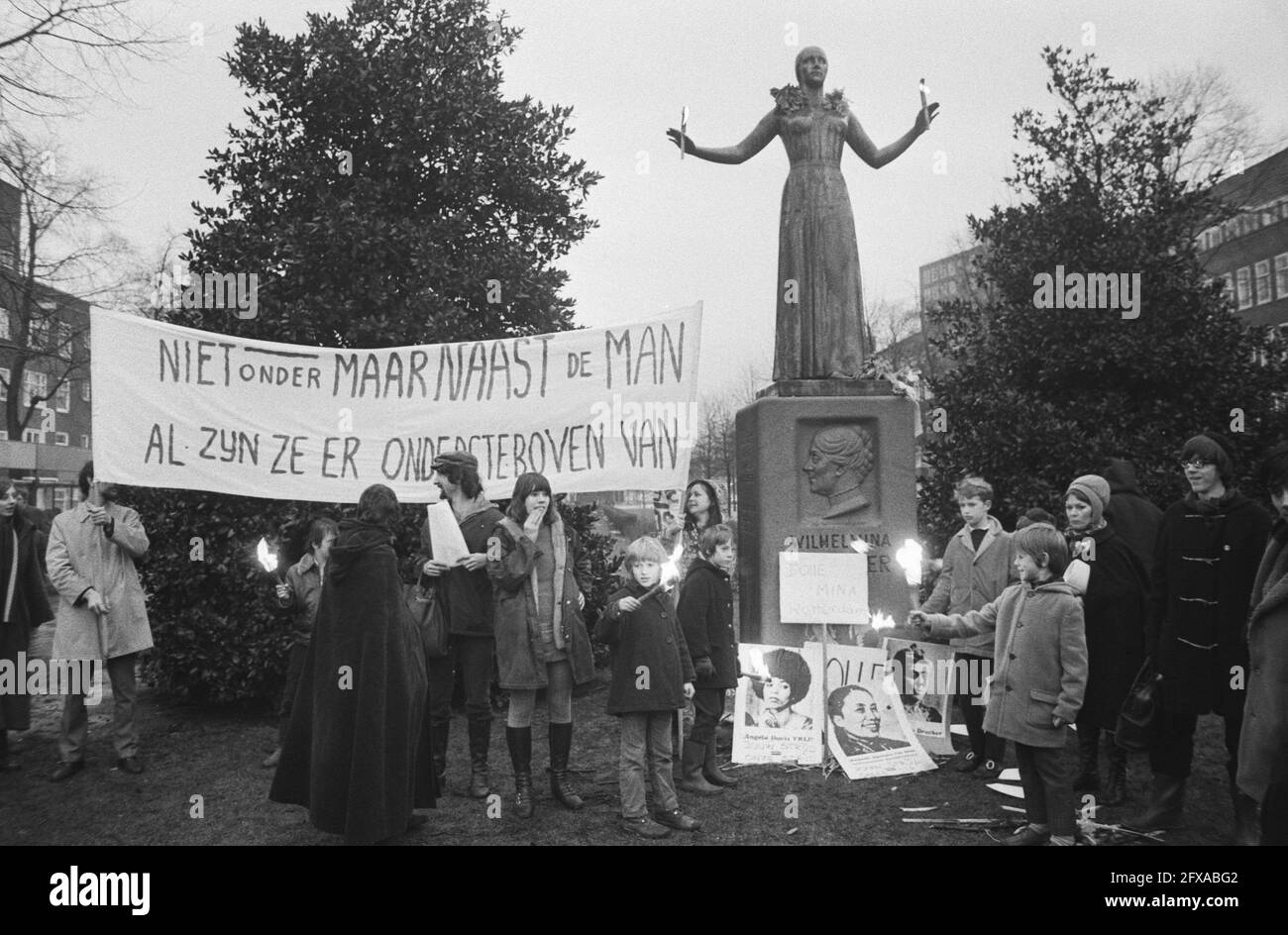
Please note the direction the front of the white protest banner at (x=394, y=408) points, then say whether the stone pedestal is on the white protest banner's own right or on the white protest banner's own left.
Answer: on the white protest banner's own left

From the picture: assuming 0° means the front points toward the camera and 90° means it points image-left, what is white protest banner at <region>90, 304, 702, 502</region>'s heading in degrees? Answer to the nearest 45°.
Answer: approximately 0°

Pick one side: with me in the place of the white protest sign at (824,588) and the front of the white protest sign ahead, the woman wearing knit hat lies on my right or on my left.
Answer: on my left

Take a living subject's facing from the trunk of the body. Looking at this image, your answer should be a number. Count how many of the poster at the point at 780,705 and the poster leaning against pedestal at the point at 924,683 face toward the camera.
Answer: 2

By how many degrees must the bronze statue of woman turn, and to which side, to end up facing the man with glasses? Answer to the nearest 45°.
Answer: approximately 45° to its left

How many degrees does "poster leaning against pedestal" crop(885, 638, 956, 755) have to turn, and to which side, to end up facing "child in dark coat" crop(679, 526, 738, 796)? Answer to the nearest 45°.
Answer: approximately 45° to its right

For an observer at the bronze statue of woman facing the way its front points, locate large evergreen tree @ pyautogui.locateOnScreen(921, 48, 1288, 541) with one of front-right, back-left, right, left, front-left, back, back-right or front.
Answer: back-left

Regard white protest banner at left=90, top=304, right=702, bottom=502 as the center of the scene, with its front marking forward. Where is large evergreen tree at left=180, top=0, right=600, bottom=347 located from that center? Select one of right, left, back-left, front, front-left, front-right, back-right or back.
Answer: back

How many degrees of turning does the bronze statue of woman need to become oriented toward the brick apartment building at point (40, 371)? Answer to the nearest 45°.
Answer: approximately 135° to its right

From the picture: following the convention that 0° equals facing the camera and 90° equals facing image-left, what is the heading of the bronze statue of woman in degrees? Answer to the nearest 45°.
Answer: approximately 0°
